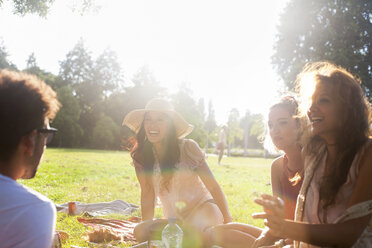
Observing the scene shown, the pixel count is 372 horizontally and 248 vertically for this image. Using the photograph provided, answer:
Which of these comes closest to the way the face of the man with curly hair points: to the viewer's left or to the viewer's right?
to the viewer's right

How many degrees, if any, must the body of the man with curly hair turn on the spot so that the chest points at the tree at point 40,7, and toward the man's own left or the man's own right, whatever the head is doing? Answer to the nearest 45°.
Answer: approximately 45° to the man's own left

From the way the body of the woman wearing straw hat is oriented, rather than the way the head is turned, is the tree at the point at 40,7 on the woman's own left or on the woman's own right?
on the woman's own right

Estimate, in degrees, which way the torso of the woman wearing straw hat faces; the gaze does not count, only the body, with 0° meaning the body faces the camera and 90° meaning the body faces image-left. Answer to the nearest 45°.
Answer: approximately 45°

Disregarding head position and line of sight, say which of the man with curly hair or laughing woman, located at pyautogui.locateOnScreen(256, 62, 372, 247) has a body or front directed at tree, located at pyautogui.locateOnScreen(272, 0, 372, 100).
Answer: the man with curly hair

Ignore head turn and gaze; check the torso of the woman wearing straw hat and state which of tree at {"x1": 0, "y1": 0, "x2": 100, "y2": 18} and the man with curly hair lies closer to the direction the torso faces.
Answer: the man with curly hair

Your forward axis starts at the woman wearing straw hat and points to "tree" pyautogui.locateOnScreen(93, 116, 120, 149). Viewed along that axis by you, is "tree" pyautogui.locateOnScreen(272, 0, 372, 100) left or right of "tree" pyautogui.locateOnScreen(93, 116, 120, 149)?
right

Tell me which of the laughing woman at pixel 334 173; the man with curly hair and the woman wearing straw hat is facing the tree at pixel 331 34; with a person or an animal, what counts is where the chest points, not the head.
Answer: the man with curly hair

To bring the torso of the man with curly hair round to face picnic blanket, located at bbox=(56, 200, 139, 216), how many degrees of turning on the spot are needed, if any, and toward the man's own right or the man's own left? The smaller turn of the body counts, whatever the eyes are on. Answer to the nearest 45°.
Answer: approximately 45° to the man's own left

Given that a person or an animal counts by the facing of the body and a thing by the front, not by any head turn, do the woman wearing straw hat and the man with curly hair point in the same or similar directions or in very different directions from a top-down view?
very different directions

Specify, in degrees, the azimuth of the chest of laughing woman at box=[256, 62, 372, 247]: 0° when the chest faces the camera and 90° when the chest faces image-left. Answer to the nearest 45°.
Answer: approximately 45°

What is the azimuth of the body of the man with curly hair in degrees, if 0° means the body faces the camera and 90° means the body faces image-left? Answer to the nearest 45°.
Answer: approximately 225°

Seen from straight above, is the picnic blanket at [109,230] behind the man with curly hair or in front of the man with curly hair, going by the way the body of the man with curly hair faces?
in front

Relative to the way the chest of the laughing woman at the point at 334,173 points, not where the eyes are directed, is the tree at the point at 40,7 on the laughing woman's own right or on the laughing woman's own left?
on the laughing woman's own right

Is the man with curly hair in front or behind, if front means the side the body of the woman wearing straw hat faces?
in front

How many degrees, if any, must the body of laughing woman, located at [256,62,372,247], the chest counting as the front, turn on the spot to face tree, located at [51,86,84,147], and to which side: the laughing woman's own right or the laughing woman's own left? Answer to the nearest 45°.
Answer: approximately 90° to the laughing woman's own right
